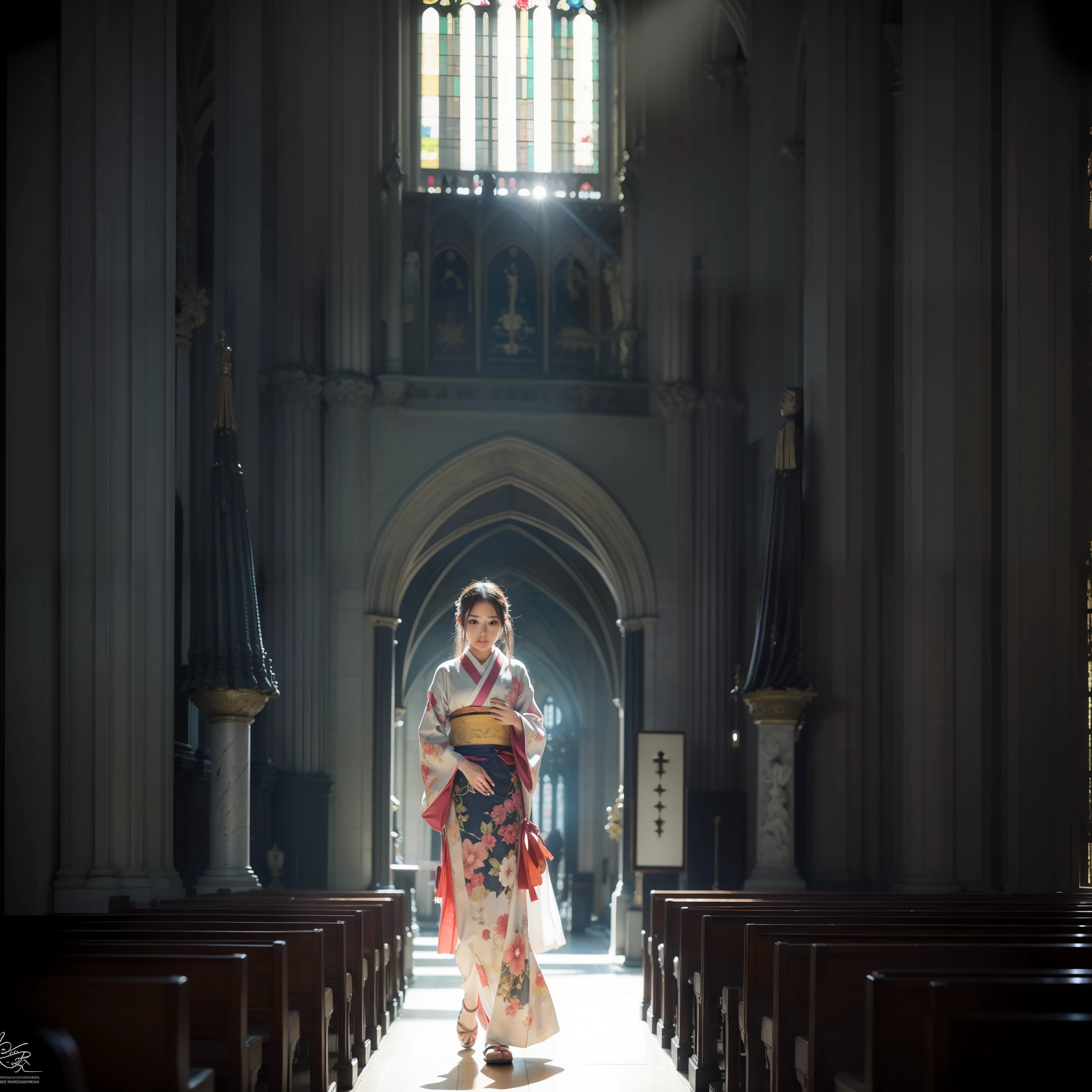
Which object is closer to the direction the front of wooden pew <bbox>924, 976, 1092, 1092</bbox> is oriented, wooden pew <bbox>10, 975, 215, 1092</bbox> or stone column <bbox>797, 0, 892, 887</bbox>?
the stone column

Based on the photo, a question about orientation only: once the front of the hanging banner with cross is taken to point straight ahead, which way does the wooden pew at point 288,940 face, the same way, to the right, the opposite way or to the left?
the opposite way

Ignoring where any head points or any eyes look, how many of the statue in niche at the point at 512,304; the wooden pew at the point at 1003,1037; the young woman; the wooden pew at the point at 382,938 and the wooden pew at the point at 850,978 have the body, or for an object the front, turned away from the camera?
3

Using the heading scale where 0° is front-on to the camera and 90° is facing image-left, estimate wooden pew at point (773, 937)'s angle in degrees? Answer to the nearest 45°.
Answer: approximately 180°

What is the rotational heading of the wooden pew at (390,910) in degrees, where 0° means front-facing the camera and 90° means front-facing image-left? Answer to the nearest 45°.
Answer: approximately 180°

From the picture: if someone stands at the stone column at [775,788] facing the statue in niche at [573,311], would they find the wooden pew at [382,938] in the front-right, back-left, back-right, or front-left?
back-left

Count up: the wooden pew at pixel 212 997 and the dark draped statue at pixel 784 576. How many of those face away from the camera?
1

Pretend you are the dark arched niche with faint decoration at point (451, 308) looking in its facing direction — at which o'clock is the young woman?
The young woman is roughly at 12 o'clock from the dark arched niche with faint decoration.

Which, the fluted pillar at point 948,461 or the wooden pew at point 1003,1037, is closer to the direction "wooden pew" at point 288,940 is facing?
the fluted pillar

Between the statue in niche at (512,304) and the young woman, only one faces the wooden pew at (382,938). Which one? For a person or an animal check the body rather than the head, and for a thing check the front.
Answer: the statue in niche

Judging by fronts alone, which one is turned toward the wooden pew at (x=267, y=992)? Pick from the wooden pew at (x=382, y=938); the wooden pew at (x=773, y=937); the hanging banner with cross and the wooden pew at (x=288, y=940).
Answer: the hanging banner with cross

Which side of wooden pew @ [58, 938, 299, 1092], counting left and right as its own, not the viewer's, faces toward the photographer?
back
